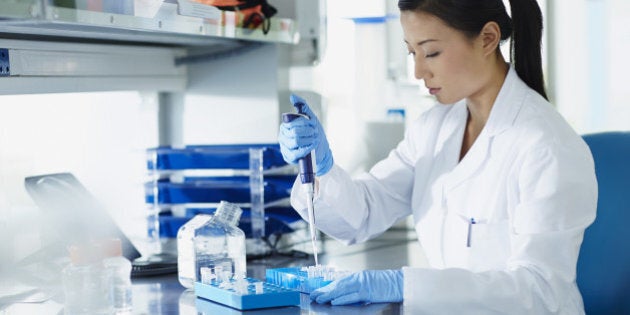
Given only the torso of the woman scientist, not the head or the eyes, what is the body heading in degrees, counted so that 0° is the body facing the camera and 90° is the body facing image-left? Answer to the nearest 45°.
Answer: approximately 45°

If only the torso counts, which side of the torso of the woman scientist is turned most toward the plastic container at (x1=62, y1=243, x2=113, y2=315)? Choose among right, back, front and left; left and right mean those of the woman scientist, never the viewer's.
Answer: front

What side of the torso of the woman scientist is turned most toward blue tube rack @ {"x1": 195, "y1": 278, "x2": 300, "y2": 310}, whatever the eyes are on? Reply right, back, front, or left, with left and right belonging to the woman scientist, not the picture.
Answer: front

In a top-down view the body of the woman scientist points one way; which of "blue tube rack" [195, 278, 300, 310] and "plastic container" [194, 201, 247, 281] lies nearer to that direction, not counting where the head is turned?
the blue tube rack

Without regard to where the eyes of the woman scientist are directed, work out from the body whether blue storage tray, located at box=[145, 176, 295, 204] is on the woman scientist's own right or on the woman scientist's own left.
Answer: on the woman scientist's own right

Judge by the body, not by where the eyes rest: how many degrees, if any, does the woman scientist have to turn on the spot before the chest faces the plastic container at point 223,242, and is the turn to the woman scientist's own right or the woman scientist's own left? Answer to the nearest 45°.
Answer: approximately 45° to the woman scientist's own right

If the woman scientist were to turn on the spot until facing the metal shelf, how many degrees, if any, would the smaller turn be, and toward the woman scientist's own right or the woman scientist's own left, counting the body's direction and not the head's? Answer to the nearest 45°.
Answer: approximately 45° to the woman scientist's own right
